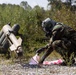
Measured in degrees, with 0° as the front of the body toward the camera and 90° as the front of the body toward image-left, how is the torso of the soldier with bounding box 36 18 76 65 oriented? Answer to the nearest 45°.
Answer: approximately 90°
